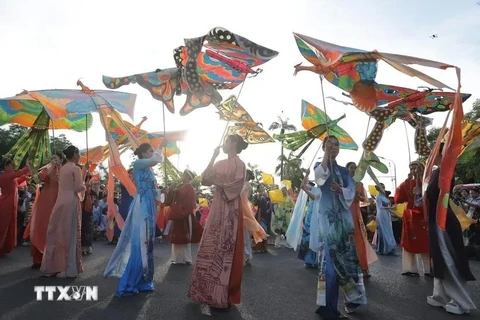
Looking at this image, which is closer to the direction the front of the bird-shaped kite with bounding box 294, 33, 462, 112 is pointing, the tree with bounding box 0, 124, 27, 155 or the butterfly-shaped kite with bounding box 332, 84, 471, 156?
the tree

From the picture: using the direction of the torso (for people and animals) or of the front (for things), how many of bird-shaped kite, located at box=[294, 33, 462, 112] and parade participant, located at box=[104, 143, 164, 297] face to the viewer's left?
1

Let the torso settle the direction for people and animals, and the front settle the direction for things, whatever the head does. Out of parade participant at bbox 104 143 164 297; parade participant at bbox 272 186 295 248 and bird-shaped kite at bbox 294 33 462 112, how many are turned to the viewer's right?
1

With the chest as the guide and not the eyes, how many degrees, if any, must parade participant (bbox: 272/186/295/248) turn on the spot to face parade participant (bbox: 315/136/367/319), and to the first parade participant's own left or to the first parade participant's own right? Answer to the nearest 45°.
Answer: approximately 45° to the first parade participant's own left

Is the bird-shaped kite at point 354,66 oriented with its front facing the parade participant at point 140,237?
yes

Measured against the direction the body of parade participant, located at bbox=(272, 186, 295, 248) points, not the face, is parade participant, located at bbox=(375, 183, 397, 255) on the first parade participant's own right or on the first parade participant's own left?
on the first parade participant's own left

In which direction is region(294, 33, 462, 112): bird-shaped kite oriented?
to the viewer's left
